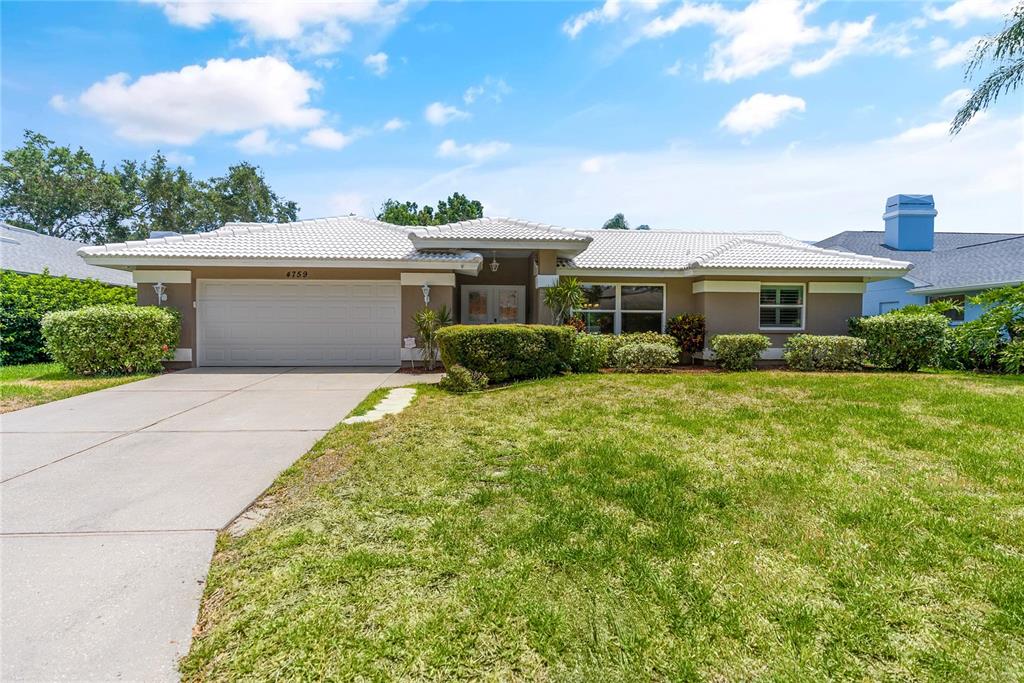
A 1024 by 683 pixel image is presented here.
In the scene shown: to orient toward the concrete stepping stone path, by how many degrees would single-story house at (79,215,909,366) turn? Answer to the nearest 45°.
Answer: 0° — it already faces it

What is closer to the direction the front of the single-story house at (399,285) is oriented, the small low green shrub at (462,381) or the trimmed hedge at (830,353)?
the small low green shrub

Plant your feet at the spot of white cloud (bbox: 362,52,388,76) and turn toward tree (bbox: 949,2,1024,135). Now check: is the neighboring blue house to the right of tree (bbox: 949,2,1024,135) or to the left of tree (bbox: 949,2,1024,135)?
left

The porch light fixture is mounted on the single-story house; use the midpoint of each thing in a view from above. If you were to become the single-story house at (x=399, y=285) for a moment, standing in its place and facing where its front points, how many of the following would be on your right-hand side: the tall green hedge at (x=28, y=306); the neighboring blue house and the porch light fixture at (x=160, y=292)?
2

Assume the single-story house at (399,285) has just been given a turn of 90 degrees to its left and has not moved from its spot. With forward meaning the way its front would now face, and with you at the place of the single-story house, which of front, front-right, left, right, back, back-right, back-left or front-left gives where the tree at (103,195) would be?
back-left

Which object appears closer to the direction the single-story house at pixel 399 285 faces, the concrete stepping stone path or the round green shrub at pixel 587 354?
the concrete stepping stone path

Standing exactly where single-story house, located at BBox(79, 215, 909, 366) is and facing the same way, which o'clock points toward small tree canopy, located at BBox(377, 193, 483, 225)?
The small tree canopy is roughly at 6 o'clock from the single-story house.

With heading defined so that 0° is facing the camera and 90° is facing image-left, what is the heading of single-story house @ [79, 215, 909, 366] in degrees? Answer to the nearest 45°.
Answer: approximately 0°

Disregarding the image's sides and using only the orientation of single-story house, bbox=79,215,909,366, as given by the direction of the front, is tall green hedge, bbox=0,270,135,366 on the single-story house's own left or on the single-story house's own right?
on the single-story house's own right

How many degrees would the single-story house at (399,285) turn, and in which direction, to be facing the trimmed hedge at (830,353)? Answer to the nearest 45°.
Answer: approximately 90° to its left
